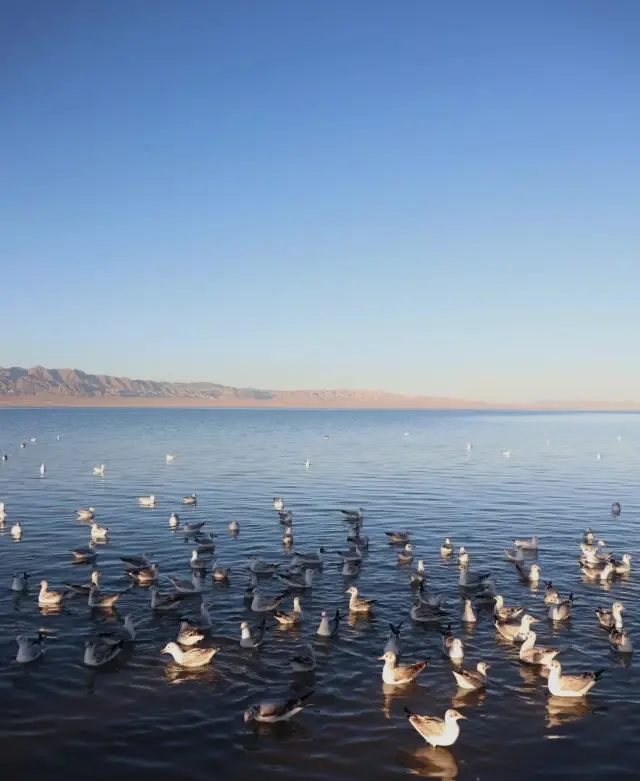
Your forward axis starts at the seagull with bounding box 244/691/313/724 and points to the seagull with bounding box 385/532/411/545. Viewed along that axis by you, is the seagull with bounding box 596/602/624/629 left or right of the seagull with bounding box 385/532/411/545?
right

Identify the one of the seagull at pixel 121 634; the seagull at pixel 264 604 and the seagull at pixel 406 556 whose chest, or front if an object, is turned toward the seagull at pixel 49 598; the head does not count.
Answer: the seagull at pixel 264 604

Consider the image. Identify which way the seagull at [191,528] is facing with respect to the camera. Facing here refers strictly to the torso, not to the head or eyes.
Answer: to the viewer's left

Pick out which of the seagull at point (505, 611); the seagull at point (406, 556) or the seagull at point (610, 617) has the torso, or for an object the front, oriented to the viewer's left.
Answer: the seagull at point (505, 611)

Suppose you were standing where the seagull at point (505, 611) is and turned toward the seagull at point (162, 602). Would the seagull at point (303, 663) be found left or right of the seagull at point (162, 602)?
left

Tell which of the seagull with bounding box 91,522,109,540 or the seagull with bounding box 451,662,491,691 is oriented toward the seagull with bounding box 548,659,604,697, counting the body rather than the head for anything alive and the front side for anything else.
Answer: the seagull with bounding box 451,662,491,691

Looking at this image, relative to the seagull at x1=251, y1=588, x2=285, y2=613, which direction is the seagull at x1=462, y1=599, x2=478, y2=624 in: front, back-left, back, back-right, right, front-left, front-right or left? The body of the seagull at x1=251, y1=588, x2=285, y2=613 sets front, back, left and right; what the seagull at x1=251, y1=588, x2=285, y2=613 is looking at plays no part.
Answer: back

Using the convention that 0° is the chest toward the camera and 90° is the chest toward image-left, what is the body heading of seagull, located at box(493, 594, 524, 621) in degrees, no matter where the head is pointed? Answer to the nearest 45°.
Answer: approximately 90°

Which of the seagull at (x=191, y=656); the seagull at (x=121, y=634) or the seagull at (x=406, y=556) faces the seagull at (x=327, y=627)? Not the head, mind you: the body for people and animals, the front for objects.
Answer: the seagull at (x=121, y=634)

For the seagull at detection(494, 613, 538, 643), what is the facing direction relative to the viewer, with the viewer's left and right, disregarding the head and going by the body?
facing to the right of the viewer

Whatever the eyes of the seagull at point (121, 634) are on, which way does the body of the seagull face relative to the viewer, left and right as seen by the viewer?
facing to the right of the viewer
